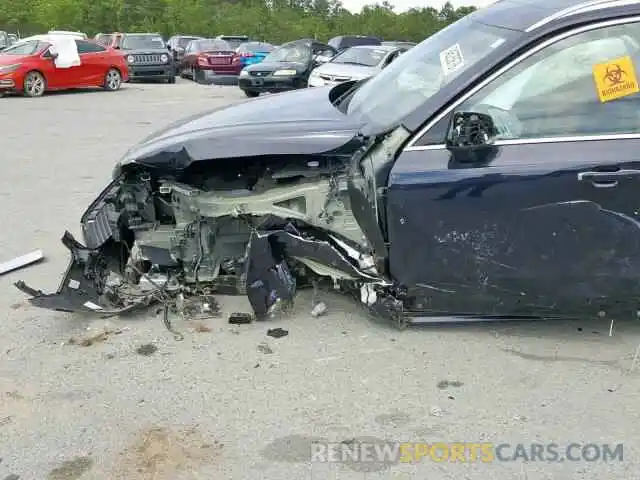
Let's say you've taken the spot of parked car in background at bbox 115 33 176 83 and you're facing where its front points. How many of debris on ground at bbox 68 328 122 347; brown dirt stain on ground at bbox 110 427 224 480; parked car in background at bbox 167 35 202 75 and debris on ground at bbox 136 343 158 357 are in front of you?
3

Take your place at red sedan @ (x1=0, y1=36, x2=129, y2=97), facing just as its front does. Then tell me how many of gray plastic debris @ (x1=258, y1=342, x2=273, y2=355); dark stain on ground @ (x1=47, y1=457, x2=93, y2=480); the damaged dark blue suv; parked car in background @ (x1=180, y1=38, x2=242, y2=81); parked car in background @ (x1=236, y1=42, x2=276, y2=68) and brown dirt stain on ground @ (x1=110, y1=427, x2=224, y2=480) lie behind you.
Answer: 2

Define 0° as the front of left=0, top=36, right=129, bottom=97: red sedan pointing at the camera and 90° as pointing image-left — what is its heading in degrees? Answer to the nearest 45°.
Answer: approximately 45°

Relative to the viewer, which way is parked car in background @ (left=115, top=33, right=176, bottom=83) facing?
toward the camera

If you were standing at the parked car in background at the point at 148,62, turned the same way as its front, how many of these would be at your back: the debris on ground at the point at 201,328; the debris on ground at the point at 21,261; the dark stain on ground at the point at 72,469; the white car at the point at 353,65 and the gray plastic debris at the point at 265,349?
0

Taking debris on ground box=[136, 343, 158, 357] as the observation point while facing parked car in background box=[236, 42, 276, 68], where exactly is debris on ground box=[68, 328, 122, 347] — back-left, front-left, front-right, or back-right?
front-left

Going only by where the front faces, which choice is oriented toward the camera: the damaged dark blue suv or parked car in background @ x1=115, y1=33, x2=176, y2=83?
the parked car in background

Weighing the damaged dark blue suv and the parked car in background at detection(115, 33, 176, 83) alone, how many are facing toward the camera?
1

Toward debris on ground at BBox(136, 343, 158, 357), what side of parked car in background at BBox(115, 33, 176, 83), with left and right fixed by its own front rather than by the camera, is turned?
front

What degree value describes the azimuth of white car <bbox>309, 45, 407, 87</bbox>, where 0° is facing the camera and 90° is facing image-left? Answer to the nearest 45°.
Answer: approximately 45°

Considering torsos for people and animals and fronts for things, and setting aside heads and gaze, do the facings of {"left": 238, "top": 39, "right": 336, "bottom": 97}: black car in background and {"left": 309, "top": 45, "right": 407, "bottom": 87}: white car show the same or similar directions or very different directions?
same or similar directions

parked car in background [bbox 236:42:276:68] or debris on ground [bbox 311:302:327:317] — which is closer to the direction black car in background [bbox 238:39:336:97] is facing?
the debris on ground

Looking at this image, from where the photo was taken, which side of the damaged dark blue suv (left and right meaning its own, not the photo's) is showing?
left

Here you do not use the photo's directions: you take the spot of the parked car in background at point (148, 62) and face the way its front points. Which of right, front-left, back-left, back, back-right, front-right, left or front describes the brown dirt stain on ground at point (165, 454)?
front

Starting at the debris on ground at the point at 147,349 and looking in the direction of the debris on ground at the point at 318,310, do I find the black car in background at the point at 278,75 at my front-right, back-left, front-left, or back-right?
front-left

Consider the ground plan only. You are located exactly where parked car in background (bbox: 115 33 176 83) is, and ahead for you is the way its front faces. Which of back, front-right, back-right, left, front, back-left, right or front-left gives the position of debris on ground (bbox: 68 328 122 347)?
front

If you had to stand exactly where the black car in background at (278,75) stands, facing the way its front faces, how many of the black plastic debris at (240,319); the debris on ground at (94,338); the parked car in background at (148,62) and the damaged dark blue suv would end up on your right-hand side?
1
